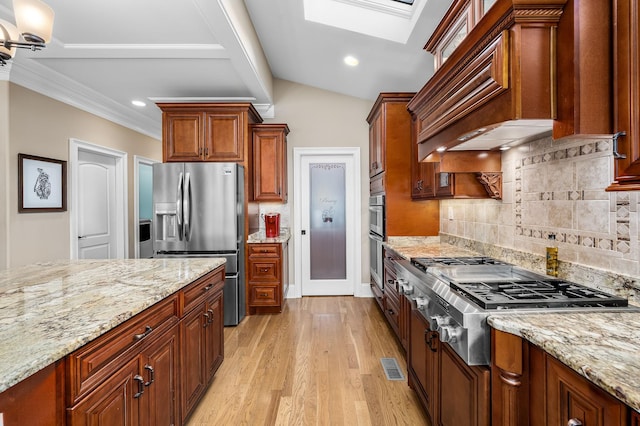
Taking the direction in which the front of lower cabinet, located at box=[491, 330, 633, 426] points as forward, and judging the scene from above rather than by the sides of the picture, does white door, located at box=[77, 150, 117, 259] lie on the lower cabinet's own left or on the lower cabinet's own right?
on the lower cabinet's own right

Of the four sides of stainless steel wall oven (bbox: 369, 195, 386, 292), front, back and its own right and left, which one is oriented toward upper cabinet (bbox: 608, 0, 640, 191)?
left

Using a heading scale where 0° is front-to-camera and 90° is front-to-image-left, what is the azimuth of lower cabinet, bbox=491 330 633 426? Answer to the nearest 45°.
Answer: approximately 45°

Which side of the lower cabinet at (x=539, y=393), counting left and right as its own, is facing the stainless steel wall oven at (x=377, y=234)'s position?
right

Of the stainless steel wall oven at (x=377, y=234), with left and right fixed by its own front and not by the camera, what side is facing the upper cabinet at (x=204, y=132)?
front

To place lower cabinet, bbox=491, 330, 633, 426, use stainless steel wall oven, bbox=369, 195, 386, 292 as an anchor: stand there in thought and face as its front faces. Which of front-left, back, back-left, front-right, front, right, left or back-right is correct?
left

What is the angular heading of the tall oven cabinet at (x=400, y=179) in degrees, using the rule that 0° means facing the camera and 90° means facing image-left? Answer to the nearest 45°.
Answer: approximately 90°

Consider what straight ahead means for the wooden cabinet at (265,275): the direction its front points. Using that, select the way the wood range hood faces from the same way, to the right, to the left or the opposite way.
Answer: to the right

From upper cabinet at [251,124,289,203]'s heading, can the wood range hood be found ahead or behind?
ahead

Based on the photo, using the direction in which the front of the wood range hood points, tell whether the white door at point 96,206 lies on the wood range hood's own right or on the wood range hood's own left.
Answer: on the wood range hood's own right

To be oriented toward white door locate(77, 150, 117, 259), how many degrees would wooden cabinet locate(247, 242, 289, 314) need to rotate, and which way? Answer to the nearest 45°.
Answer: approximately 90° to its right

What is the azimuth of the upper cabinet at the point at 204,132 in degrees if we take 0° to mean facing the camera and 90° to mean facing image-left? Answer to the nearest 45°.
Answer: approximately 0°

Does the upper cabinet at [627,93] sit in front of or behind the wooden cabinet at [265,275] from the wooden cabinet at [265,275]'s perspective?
in front
